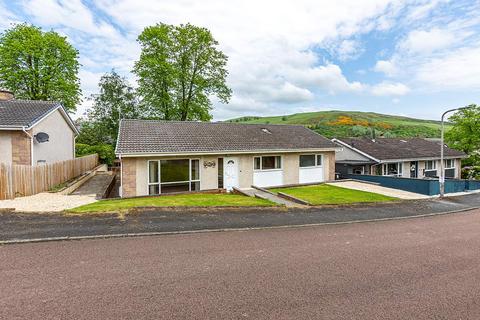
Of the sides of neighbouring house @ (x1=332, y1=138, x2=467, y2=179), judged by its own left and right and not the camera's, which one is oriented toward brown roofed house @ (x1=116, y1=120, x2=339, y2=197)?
right

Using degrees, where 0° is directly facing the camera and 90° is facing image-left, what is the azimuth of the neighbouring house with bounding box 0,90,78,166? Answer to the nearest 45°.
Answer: approximately 45°

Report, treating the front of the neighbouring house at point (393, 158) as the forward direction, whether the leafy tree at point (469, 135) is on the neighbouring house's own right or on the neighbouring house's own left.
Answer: on the neighbouring house's own left

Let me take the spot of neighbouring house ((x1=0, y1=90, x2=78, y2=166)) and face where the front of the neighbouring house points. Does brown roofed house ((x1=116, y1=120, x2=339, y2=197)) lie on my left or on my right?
on my left

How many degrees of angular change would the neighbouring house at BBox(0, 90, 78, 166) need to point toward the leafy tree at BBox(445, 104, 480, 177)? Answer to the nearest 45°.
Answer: approximately 135° to its left

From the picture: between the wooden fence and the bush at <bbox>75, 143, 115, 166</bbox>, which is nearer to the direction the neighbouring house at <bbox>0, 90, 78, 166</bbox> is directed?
the wooden fence

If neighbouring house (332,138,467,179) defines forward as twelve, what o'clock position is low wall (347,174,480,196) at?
The low wall is roughly at 1 o'clock from the neighbouring house.

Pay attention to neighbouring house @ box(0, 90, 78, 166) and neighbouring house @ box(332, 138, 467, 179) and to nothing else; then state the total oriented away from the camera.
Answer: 0

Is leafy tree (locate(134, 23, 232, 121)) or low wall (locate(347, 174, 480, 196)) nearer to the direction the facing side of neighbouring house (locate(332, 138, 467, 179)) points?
the low wall

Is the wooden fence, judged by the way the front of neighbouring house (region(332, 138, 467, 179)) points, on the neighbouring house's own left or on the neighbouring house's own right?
on the neighbouring house's own right

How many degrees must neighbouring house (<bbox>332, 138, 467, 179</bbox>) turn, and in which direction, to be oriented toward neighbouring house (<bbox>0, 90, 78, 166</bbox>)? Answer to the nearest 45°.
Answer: approximately 90° to its right

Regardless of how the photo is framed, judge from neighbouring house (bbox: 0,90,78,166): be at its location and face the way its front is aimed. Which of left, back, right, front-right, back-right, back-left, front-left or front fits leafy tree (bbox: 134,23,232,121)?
back

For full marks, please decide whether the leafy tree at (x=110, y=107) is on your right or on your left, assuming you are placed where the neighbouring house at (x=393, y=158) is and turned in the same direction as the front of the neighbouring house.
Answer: on your right

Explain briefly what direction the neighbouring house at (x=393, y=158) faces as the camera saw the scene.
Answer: facing the viewer and to the right of the viewer
